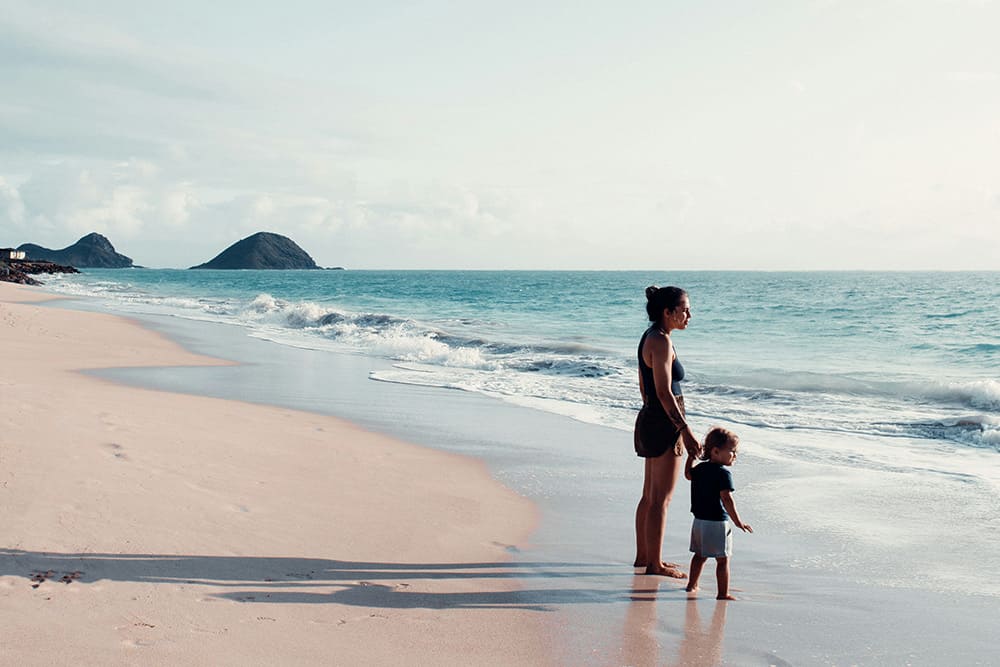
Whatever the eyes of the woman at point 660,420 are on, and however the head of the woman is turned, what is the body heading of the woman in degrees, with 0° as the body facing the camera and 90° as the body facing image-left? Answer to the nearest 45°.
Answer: approximately 270°

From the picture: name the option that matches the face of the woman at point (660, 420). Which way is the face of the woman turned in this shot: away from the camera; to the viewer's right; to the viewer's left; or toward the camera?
to the viewer's right

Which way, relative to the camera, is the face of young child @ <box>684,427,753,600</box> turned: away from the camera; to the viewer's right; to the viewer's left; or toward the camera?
to the viewer's right

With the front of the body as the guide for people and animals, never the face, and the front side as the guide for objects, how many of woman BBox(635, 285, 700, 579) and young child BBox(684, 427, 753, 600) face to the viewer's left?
0

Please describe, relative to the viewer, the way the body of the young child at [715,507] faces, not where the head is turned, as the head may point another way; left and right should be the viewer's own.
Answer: facing away from the viewer and to the right of the viewer
